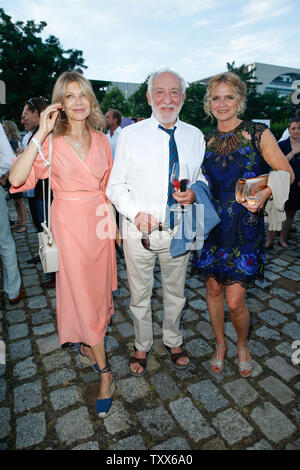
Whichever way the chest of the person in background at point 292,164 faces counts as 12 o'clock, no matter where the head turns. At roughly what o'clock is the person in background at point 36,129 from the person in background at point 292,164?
the person in background at point 36,129 is roughly at 2 o'clock from the person in background at point 292,164.

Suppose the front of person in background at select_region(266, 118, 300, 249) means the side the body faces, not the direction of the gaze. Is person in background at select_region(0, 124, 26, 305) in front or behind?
in front

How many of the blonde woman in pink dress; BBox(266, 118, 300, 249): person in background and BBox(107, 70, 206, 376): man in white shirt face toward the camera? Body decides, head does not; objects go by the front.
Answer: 3

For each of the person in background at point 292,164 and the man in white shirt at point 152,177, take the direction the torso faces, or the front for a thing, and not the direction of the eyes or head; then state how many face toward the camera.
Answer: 2

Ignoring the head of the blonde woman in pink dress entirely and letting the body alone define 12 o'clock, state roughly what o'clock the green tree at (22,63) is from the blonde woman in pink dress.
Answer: The green tree is roughly at 6 o'clock from the blonde woman in pink dress.

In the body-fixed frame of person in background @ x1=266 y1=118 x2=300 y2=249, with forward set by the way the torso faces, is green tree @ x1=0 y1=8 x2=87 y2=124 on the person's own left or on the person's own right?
on the person's own right

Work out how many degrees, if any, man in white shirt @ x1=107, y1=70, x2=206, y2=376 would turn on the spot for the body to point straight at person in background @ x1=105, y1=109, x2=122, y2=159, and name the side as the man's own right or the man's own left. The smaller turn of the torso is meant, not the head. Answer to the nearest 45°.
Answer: approximately 180°

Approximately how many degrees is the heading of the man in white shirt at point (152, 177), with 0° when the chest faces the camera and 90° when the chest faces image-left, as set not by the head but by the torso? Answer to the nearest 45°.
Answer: approximately 0°

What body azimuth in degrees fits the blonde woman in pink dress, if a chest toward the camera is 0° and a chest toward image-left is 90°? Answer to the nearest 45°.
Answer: approximately 0°
